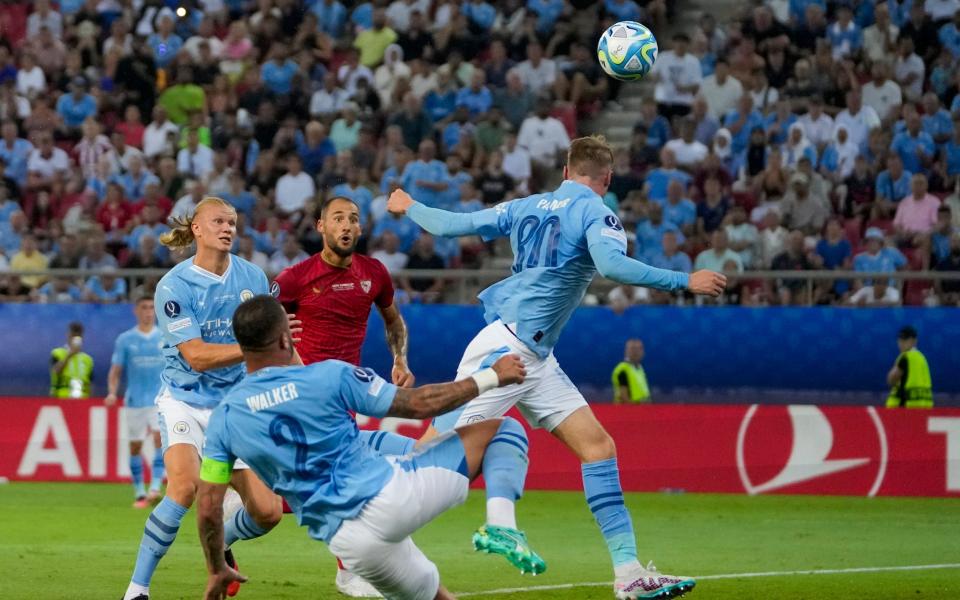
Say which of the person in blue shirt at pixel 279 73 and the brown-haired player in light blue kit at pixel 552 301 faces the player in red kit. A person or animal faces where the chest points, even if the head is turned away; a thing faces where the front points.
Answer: the person in blue shirt

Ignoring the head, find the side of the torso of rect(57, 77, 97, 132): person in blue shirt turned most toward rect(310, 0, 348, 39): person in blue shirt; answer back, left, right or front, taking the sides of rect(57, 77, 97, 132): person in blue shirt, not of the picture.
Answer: left

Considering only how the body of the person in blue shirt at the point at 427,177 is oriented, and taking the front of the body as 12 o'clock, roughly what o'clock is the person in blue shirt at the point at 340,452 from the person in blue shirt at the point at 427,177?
the person in blue shirt at the point at 340,452 is roughly at 12 o'clock from the person in blue shirt at the point at 427,177.

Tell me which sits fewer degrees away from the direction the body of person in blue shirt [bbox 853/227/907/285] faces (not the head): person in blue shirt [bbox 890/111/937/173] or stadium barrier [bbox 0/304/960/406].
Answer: the stadium barrier

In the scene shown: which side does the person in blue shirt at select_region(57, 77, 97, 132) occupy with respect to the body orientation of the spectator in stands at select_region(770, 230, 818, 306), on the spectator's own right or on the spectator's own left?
on the spectator's own right

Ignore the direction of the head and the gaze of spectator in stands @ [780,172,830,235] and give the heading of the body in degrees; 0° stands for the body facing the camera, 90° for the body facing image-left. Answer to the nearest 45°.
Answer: approximately 0°

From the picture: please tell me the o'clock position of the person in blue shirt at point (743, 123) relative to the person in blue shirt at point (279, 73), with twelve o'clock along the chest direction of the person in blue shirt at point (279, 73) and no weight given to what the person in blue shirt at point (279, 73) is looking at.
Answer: the person in blue shirt at point (743, 123) is roughly at 10 o'clock from the person in blue shirt at point (279, 73).

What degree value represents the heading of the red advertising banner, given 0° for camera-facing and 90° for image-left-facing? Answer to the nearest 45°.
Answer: approximately 0°

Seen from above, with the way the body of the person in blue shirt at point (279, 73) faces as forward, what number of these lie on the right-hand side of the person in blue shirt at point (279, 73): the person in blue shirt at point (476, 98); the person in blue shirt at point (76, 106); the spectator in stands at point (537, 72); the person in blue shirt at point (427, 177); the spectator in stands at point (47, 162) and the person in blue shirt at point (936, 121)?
2

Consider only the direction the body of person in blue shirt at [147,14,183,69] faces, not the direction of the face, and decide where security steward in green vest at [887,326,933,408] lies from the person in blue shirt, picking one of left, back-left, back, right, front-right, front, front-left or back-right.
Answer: front-left

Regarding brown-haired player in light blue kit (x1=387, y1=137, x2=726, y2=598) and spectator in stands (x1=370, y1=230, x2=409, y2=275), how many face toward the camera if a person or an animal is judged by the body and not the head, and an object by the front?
1
